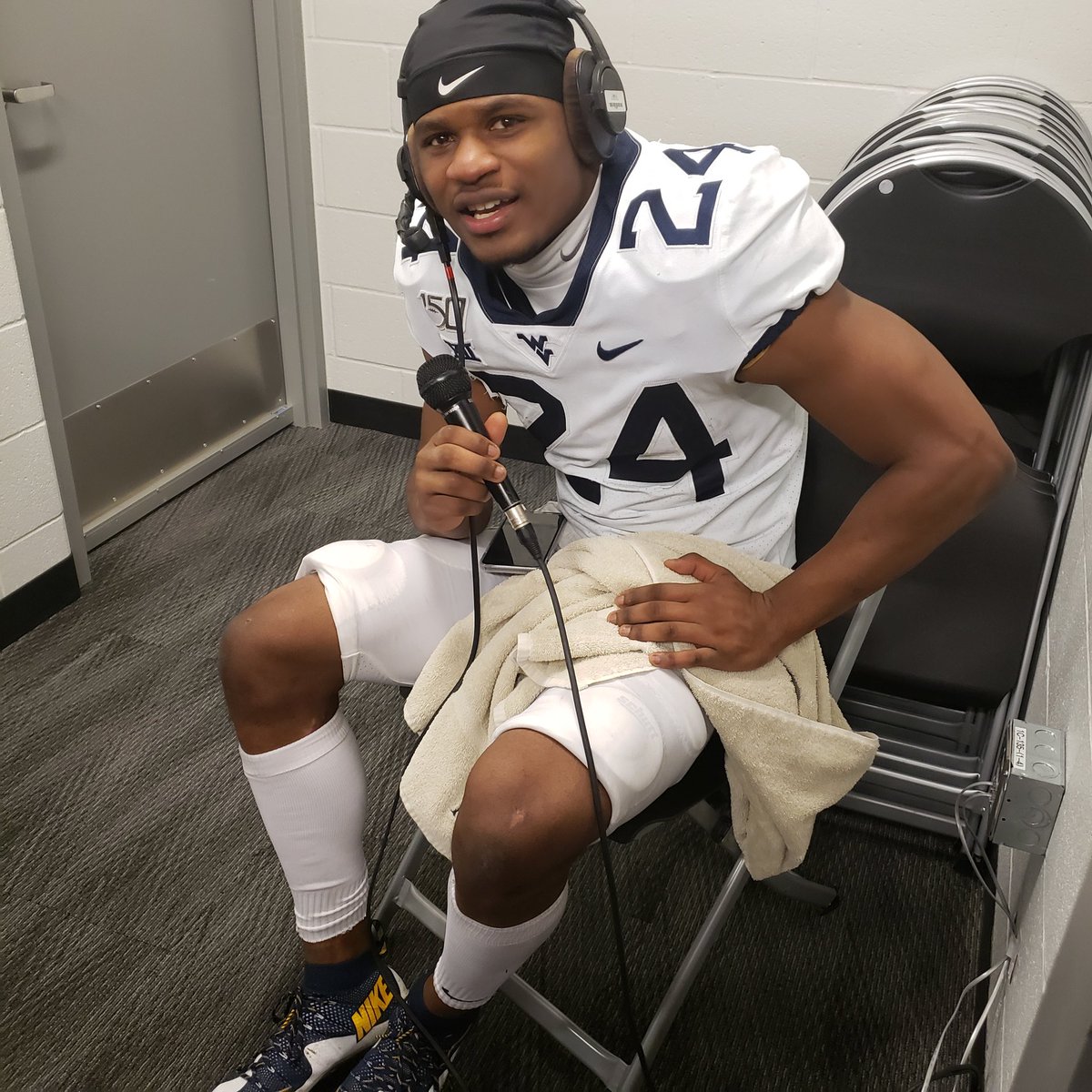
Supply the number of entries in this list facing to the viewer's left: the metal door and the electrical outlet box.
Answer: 1

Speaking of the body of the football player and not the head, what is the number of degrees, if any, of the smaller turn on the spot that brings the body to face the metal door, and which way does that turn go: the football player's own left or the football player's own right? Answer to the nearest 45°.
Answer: approximately 90° to the football player's own right

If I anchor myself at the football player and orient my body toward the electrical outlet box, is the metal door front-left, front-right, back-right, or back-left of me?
back-left

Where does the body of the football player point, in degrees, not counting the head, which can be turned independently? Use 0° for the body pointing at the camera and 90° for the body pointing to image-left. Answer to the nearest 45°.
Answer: approximately 45°

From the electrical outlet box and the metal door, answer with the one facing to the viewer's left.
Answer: the electrical outlet box

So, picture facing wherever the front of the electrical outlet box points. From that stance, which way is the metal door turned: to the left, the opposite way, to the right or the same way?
the opposite way

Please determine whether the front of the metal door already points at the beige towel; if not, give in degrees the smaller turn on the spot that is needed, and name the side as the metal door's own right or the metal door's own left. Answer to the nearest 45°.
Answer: approximately 45° to the metal door's own right

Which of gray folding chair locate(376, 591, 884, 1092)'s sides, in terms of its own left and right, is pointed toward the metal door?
right

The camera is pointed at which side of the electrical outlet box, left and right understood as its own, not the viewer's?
left

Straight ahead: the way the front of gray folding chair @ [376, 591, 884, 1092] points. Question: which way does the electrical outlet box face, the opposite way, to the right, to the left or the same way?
to the right
